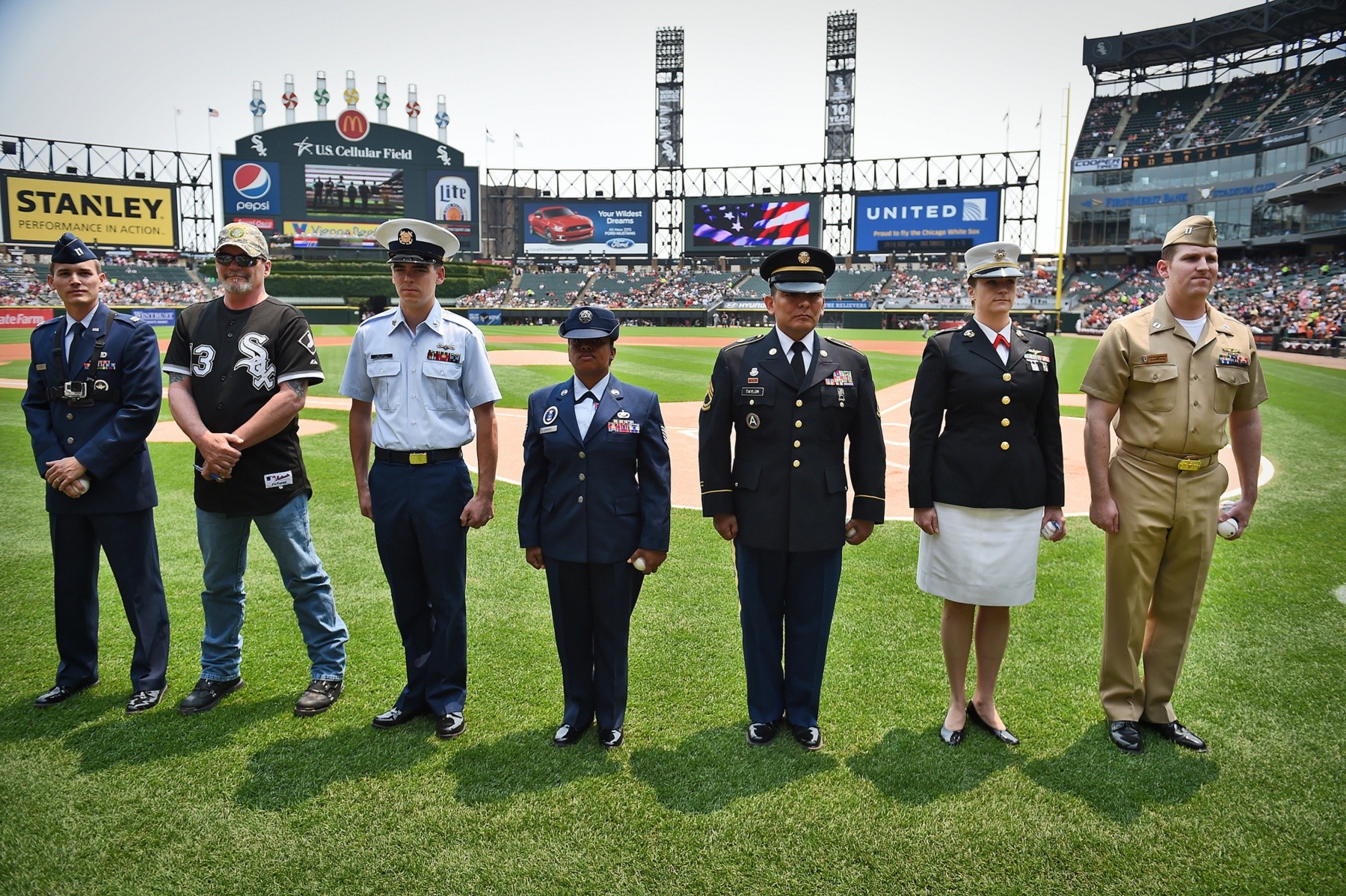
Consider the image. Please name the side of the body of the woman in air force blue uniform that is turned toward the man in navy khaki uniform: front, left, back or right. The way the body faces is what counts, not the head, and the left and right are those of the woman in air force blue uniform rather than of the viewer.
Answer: left

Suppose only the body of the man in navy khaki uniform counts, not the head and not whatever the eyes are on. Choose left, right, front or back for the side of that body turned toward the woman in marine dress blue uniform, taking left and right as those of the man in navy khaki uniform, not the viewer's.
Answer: right

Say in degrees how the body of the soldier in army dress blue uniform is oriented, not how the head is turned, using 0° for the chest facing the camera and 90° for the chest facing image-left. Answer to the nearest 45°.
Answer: approximately 0°

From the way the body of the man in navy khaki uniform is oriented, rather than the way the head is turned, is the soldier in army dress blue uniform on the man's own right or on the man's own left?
on the man's own right

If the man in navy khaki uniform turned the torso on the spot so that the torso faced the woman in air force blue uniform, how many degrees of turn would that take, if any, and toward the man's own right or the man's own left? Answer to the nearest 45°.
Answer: approximately 90° to the man's own right

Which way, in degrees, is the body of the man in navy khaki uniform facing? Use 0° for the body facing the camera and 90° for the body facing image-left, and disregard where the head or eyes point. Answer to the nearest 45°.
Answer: approximately 315°

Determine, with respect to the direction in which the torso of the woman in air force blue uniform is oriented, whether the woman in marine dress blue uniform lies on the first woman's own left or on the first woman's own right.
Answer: on the first woman's own left
